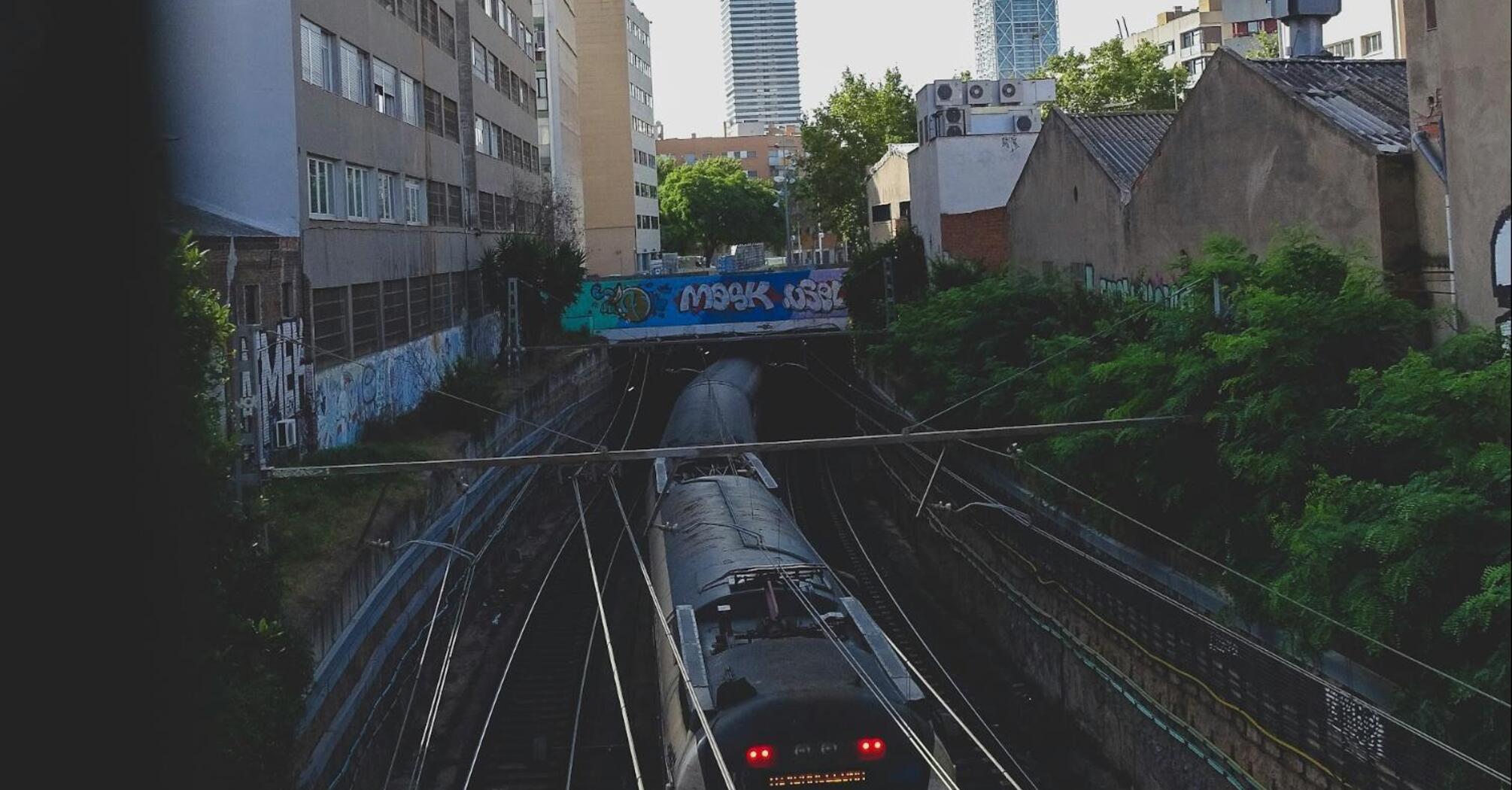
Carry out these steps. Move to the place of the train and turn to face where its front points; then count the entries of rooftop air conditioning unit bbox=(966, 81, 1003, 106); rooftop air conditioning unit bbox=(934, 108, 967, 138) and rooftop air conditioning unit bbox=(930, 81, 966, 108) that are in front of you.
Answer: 3

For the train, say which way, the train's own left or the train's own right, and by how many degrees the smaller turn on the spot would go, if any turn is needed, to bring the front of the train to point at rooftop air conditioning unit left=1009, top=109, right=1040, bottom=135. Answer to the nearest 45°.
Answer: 0° — it already faces it

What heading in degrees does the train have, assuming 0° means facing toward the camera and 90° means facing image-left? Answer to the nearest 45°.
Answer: approximately 180°

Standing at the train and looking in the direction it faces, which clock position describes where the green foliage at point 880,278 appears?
The green foliage is roughly at 12 o'clock from the train.
